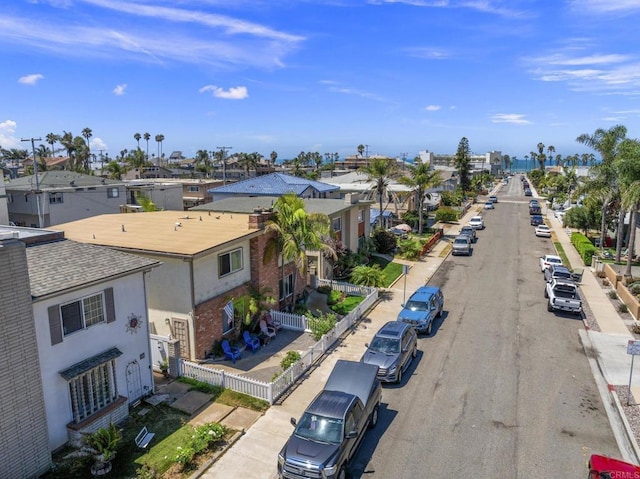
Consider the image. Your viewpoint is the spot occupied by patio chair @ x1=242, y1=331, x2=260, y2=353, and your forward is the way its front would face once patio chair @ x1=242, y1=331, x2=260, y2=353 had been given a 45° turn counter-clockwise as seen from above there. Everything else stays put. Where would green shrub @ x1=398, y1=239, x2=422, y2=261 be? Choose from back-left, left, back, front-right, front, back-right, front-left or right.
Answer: front-left

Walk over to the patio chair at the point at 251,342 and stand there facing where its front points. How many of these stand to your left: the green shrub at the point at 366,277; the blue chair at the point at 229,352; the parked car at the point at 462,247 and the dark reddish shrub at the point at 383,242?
3

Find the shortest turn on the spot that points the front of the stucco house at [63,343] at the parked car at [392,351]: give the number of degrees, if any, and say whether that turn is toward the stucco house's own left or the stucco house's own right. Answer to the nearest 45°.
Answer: approximately 45° to the stucco house's own left

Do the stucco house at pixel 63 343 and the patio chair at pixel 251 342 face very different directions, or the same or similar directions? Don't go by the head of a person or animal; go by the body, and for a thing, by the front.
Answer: same or similar directions

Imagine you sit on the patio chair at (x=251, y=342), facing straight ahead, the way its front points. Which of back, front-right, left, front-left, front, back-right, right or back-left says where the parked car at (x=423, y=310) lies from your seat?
front-left

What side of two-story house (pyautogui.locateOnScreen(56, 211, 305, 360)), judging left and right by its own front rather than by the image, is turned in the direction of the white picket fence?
front

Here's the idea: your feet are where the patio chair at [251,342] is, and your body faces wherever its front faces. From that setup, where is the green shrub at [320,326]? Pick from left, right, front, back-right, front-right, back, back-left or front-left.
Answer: front-left

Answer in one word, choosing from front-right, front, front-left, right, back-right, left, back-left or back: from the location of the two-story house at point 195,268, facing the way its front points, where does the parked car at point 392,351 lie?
front

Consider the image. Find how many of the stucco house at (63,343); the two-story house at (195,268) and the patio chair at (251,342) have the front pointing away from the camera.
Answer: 0

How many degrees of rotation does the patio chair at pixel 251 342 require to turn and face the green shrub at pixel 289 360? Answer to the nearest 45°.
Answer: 0° — it already faces it

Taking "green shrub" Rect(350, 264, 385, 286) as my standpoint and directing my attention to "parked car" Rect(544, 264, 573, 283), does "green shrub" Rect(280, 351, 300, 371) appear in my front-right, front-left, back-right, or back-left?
back-right

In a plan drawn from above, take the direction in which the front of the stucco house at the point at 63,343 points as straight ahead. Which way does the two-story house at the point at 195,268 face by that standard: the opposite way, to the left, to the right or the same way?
the same way

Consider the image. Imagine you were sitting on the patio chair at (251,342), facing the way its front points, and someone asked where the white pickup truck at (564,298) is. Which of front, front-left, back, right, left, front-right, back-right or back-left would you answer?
front-left

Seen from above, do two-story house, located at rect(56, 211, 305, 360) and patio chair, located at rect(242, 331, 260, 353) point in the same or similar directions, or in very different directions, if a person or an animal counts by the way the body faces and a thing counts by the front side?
same or similar directions

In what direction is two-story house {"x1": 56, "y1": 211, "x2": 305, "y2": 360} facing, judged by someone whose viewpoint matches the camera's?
facing the viewer and to the right of the viewer

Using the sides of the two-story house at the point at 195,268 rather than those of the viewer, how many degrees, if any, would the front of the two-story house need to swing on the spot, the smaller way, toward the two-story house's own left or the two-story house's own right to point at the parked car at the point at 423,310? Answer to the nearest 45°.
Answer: approximately 45° to the two-story house's own left
